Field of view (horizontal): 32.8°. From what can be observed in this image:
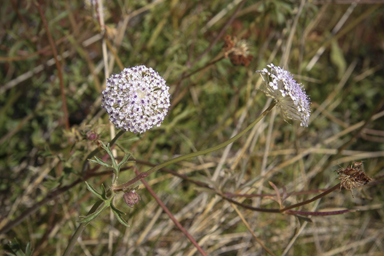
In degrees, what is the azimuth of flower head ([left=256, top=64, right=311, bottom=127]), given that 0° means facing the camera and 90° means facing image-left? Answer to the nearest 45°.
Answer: approximately 270°
